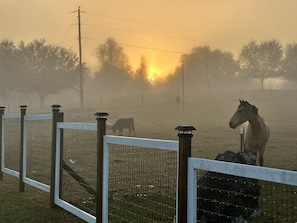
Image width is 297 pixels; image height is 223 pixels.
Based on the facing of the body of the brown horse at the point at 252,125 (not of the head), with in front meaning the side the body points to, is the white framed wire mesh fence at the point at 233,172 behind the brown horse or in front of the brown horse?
in front

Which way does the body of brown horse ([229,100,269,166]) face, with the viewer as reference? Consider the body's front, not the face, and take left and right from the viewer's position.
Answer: facing the viewer and to the left of the viewer
